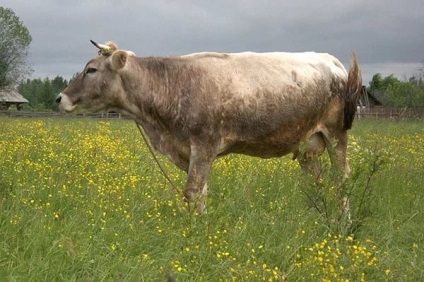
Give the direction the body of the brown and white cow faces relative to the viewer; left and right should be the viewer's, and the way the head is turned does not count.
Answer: facing to the left of the viewer
